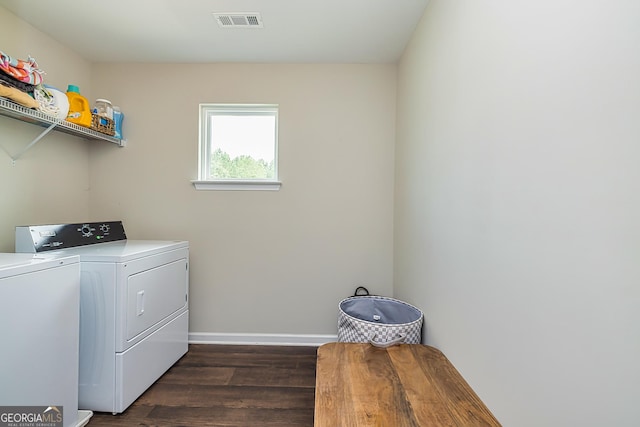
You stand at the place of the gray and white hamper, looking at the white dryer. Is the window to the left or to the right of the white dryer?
right

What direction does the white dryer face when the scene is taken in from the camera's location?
facing the viewer and to the right of the viewer

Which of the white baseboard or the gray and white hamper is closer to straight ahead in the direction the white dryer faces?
the gray and white hamper

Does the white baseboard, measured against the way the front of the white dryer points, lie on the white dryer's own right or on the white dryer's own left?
on the white dryer's own left
